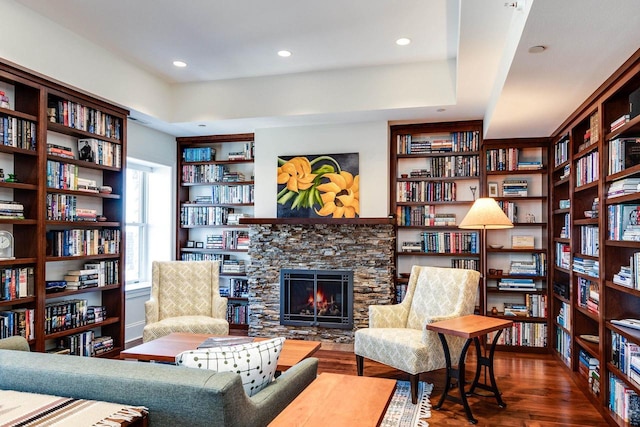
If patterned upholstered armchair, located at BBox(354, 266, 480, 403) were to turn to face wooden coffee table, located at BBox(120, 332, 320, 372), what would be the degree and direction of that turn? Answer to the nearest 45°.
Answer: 0° — it already faces it

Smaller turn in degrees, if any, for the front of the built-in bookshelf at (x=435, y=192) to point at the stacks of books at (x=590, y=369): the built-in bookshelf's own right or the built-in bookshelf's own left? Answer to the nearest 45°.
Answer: approximately 45° to the built-in bookshelf's own left

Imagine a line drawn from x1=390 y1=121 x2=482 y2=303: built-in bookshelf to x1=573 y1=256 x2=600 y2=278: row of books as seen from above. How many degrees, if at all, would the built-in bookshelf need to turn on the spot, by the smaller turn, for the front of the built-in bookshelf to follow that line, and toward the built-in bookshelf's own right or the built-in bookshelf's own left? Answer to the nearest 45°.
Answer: approximately 45° to the built-in bookshelf's own left

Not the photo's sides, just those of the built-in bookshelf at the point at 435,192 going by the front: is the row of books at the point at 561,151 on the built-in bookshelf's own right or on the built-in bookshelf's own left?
on the built-in bookshelf's own left

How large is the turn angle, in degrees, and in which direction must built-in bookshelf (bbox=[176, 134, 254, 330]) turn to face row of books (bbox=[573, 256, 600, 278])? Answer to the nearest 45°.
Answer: approximately 45° to its left

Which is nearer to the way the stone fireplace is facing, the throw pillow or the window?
the throw pillow

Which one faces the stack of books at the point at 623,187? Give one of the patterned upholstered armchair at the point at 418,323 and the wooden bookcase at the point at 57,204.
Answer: the wooden bookcase

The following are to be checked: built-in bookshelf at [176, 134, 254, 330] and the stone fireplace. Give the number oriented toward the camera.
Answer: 2

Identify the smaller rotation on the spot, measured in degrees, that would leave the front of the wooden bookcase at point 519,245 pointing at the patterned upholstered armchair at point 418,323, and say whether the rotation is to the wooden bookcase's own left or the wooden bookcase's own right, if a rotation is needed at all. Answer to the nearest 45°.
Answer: approximately 45° to the wooden bookcase's own right

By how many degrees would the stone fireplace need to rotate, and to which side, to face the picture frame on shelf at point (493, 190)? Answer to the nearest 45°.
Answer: approximately 90° to its left

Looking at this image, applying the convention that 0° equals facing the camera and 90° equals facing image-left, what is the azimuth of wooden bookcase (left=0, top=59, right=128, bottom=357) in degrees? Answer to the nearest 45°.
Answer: approximately 315°

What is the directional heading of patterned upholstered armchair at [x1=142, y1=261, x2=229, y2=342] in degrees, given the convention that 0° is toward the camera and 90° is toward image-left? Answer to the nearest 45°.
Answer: approximately 0°

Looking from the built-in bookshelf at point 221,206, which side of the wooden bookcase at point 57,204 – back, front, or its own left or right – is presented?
left
